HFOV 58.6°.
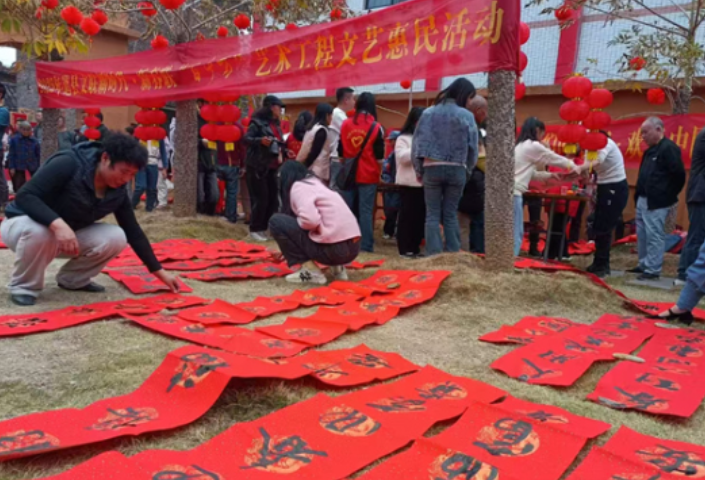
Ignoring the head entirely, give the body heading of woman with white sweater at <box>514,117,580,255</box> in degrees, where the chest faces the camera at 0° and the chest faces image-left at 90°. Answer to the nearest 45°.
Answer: approximately 270°

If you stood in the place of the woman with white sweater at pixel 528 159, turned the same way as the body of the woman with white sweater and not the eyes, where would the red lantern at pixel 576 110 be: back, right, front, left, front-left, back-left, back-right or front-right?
front-left

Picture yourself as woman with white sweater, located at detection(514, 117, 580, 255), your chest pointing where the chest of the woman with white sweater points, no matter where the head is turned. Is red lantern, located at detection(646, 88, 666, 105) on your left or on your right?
on your left

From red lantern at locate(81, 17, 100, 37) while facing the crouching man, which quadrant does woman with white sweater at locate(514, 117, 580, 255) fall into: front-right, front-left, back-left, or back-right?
front-left

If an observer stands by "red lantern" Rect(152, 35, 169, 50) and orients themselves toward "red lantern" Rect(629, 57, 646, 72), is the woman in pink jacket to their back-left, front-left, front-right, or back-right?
front-right

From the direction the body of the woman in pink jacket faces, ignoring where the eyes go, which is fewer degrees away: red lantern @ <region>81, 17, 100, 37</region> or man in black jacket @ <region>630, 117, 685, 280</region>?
the red lantern

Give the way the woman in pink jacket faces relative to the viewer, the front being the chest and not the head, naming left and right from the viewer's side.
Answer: facing to the left of the viewer

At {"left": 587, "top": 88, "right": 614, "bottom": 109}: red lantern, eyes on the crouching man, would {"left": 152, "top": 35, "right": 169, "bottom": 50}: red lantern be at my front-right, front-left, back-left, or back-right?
front-right

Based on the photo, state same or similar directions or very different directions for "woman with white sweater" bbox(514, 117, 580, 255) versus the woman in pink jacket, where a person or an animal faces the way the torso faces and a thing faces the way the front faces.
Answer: very different directions

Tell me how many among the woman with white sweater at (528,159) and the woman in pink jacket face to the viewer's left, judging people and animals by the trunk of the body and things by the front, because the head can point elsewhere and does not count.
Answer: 1

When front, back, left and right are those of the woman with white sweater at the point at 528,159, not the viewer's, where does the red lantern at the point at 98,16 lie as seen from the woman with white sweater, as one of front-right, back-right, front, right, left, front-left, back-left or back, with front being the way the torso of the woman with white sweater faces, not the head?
back

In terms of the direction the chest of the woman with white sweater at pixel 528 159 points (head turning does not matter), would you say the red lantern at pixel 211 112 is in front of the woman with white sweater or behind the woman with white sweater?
behind
